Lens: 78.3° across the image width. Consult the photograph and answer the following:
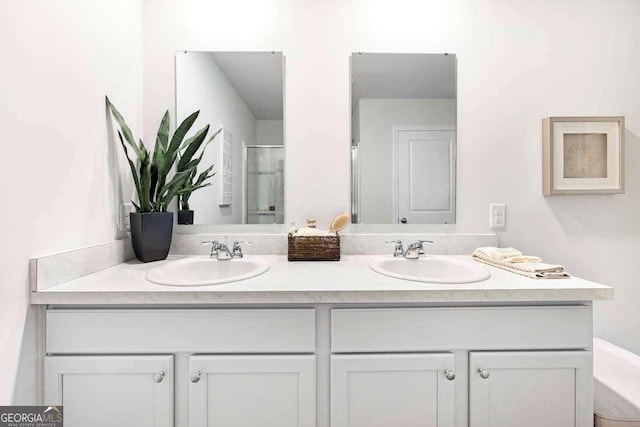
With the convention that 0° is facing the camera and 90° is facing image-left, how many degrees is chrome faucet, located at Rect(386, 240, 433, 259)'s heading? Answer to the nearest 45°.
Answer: approximately 0°

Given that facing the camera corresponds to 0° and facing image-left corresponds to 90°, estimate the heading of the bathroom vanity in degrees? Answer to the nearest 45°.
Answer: approximately 0°

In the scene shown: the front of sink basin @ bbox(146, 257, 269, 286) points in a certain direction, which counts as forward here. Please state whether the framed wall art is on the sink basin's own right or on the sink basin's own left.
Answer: on the sink basin's own left
